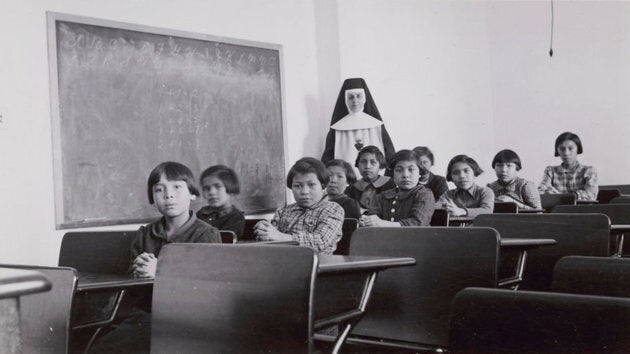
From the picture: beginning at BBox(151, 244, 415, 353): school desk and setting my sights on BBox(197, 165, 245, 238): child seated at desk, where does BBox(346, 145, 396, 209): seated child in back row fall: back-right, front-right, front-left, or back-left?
front-right

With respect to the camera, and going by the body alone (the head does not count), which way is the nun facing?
toward the camera

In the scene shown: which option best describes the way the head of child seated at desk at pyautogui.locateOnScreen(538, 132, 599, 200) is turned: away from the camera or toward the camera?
toward the camera

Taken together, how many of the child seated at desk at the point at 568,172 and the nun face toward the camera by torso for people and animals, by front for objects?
2

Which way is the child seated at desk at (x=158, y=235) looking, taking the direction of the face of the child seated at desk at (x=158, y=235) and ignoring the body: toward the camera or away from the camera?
toward the camera

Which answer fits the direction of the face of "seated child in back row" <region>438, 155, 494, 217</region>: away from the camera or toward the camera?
toward the camera

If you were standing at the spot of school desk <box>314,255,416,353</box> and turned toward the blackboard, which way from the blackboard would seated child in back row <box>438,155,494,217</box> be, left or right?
right

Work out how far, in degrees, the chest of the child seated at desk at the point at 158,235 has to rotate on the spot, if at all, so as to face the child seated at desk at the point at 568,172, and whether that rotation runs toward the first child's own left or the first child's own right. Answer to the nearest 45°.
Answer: approximately 180°

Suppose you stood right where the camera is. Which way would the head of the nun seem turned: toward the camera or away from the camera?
toward the camera

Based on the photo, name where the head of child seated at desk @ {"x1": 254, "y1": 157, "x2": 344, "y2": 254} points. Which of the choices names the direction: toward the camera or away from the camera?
toward the camera

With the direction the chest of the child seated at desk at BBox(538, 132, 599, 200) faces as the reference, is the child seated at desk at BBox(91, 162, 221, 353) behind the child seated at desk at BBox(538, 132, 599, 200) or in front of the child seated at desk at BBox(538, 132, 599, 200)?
in front

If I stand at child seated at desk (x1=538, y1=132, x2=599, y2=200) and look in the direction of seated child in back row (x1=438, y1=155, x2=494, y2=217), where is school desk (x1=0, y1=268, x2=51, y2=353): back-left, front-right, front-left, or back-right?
front-left

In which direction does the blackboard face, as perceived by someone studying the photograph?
facing the viewer and to the right of the viewer

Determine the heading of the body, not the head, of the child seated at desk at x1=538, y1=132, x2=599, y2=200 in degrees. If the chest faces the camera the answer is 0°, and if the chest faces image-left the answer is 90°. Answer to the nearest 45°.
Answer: approximately 0°

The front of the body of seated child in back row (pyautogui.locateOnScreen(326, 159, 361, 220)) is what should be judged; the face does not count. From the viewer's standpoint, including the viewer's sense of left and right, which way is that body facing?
facing the viewer and to the left of the viewer
